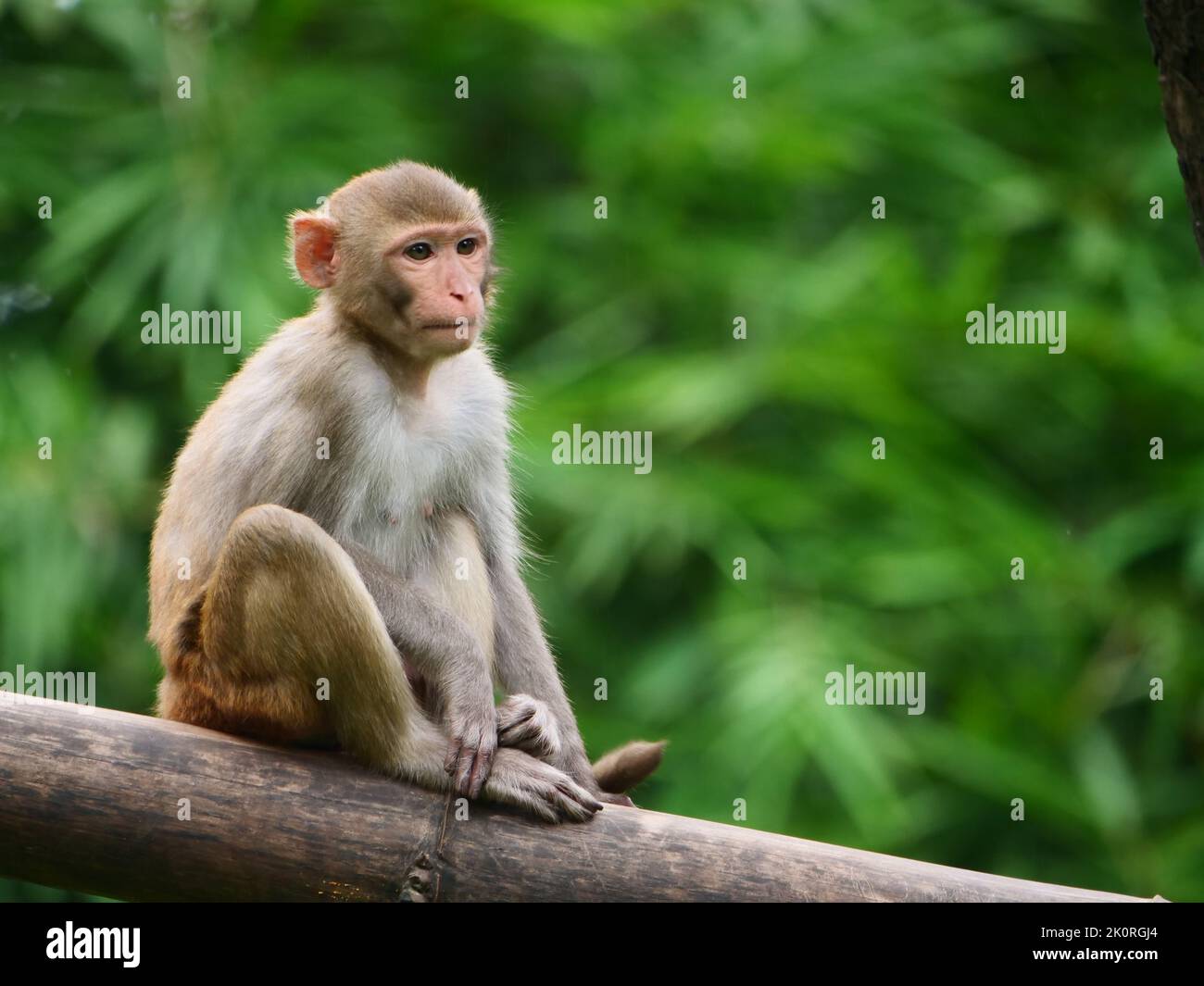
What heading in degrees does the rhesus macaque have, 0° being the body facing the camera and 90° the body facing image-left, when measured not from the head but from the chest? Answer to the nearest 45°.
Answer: approximately 315°

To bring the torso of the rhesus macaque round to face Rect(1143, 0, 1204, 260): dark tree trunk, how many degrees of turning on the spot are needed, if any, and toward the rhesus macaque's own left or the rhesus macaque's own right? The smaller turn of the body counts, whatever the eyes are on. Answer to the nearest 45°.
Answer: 0° — it already faces it
